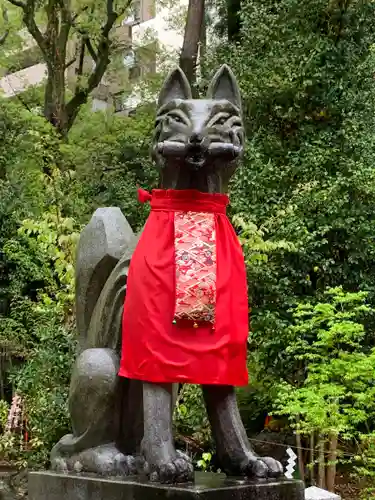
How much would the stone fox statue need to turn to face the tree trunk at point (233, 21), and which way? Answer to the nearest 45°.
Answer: approximately 135° to its left

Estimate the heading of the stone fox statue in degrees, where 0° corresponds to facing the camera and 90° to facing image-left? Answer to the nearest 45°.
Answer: approximately 315°

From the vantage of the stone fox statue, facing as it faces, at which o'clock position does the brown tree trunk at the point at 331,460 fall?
The brown tree trunk is roughly at 8 o'clock from the stone fox statue.

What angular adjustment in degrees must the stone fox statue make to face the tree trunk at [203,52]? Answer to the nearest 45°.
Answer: approximately 135° to its left

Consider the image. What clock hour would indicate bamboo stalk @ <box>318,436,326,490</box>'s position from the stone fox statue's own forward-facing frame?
The bamboo stalk is roughly at 8 o'clock from the stone fox statue.
